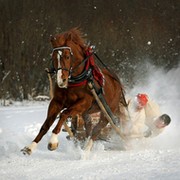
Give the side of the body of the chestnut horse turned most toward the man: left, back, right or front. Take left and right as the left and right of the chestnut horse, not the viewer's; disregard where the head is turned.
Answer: back

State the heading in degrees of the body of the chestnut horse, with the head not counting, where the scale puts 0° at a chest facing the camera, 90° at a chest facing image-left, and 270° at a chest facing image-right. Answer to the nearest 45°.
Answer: approximately 45°
